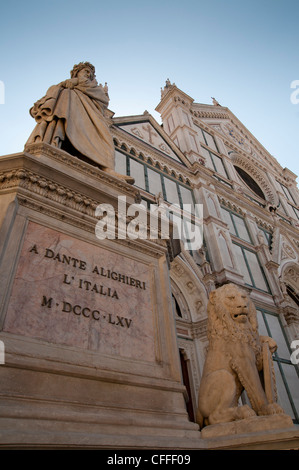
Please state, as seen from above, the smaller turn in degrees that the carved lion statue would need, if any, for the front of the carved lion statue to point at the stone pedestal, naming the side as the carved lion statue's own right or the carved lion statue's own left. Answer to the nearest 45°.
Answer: approximately 90° to the carved lion statue's own right

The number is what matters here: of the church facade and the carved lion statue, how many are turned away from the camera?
0

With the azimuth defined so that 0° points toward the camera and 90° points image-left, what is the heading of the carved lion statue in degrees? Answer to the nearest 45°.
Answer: approximately 315°
